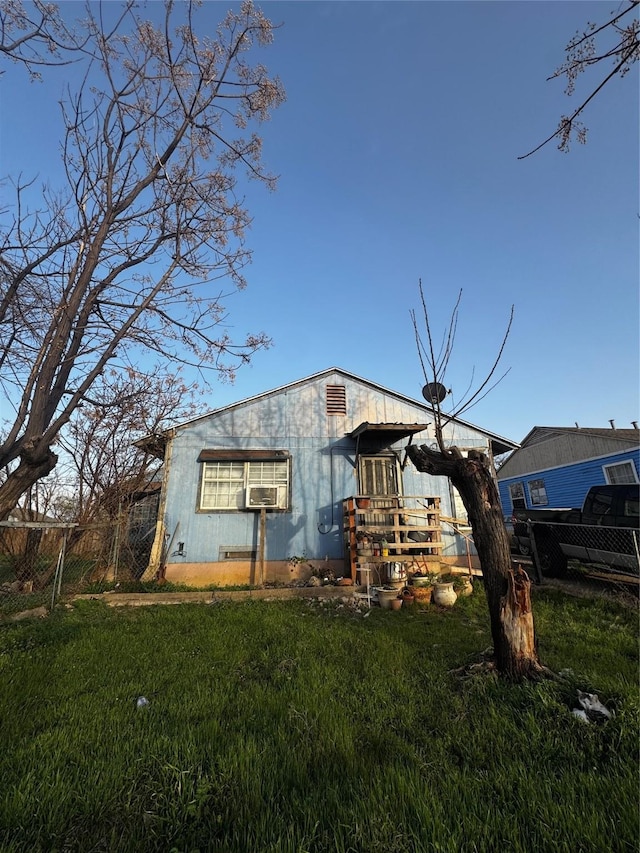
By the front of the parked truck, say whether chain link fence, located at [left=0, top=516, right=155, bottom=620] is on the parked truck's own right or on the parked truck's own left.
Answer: on the parked truck's own right

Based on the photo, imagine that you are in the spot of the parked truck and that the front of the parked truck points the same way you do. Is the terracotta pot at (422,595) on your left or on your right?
on your right

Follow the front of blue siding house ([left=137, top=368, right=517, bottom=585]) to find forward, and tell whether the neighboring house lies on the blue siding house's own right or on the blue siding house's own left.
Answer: on the blue siding house's own left

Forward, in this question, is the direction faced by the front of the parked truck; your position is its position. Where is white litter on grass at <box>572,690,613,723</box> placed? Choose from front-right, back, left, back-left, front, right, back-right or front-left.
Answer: front-right

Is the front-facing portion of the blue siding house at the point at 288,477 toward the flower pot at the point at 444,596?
no

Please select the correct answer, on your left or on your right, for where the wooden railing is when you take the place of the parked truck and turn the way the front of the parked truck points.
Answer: on your right

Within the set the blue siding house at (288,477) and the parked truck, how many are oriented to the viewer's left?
0

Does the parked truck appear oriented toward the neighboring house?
no

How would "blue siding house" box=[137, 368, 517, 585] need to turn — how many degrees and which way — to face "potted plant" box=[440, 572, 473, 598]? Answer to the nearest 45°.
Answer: approximately 90° to its left

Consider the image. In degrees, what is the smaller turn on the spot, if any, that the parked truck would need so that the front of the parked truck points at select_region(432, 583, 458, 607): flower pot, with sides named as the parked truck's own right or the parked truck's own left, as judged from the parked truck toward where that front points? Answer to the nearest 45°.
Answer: approximately 90° to the parked truck's own right

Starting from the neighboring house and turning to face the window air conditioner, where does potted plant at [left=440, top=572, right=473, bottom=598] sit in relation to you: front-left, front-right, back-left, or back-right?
front-left

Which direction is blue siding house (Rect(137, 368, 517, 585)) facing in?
toward the camera
